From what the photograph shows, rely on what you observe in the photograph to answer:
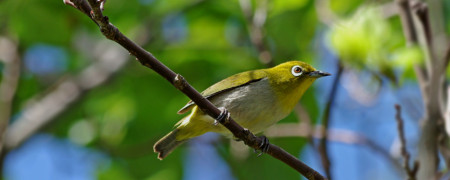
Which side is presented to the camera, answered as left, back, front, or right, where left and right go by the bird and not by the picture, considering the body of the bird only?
right

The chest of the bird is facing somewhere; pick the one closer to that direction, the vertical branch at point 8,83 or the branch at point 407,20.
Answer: the branch

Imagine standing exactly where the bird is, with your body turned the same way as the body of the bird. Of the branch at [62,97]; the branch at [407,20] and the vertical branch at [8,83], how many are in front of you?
1

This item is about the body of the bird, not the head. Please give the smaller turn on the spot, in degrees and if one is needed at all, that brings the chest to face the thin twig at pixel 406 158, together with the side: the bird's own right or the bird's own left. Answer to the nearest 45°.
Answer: approximately 45° to the bird's own left

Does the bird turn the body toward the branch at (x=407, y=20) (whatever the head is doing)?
yes

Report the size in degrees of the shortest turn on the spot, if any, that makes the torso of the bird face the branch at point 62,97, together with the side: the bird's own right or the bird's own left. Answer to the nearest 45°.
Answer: approximately 135° to the bird's own left
